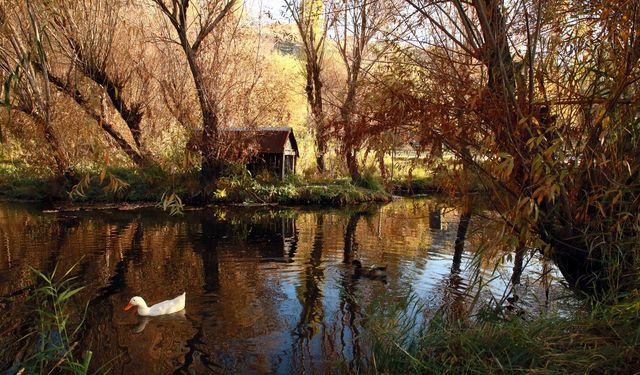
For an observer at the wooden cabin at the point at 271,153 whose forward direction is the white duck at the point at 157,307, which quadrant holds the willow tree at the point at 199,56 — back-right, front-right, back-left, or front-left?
front-right

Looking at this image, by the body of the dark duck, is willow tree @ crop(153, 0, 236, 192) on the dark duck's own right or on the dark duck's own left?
on the dark duck's own right

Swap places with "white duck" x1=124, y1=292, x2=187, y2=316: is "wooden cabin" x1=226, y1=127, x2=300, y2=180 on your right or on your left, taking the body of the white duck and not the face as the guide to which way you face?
on your right

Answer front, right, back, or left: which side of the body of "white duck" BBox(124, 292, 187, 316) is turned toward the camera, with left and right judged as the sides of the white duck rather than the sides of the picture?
left

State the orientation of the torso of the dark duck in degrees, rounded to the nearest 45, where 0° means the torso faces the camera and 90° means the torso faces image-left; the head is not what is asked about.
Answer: approximately 90°

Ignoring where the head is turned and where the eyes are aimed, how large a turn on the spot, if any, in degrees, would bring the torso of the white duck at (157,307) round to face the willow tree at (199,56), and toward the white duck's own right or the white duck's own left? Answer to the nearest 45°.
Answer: approximately 90° to the white duck's own right

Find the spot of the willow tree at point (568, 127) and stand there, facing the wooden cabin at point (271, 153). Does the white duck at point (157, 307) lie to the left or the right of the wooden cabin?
left
